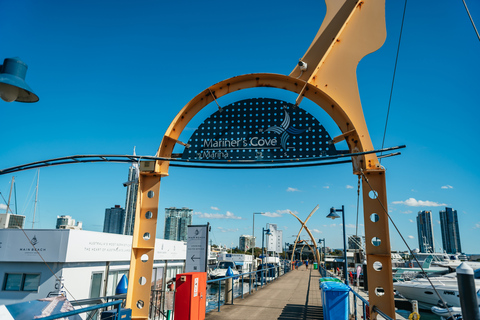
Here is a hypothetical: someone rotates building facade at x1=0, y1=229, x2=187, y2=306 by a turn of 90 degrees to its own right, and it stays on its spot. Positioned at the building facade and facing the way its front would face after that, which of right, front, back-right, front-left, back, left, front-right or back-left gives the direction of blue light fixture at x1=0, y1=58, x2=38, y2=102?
front-left

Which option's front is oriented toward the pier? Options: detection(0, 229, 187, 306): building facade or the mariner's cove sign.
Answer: the building facade

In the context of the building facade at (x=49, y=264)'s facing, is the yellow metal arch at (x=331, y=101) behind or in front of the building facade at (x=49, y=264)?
in front

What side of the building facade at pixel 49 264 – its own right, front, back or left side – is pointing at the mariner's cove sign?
front

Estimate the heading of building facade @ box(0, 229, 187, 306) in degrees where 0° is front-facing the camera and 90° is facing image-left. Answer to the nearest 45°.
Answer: approximately 315°

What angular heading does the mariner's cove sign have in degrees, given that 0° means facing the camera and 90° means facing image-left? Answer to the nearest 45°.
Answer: approximately 0°

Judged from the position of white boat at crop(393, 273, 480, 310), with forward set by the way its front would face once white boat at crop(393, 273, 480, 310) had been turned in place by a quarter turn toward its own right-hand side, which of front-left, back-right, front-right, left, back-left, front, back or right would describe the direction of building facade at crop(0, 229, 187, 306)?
back-left

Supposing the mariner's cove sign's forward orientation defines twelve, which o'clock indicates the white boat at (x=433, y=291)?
The white boat is roughly at 7 o'clock from the mariner's cove sign.

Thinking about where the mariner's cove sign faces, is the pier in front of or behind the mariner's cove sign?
behind

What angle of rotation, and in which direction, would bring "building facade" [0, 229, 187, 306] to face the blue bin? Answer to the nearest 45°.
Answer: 0° — it already faces it

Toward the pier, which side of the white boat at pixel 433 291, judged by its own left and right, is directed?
front

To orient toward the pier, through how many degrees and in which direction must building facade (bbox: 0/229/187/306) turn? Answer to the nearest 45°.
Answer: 0° — it already faces it

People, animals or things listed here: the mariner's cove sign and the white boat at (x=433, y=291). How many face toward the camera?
1
